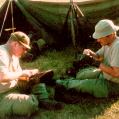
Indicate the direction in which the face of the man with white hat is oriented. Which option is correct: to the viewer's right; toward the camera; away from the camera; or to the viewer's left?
to the viewer's left

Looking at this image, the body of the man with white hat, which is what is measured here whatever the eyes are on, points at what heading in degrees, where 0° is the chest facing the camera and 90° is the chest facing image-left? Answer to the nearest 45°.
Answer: approximately 90°
